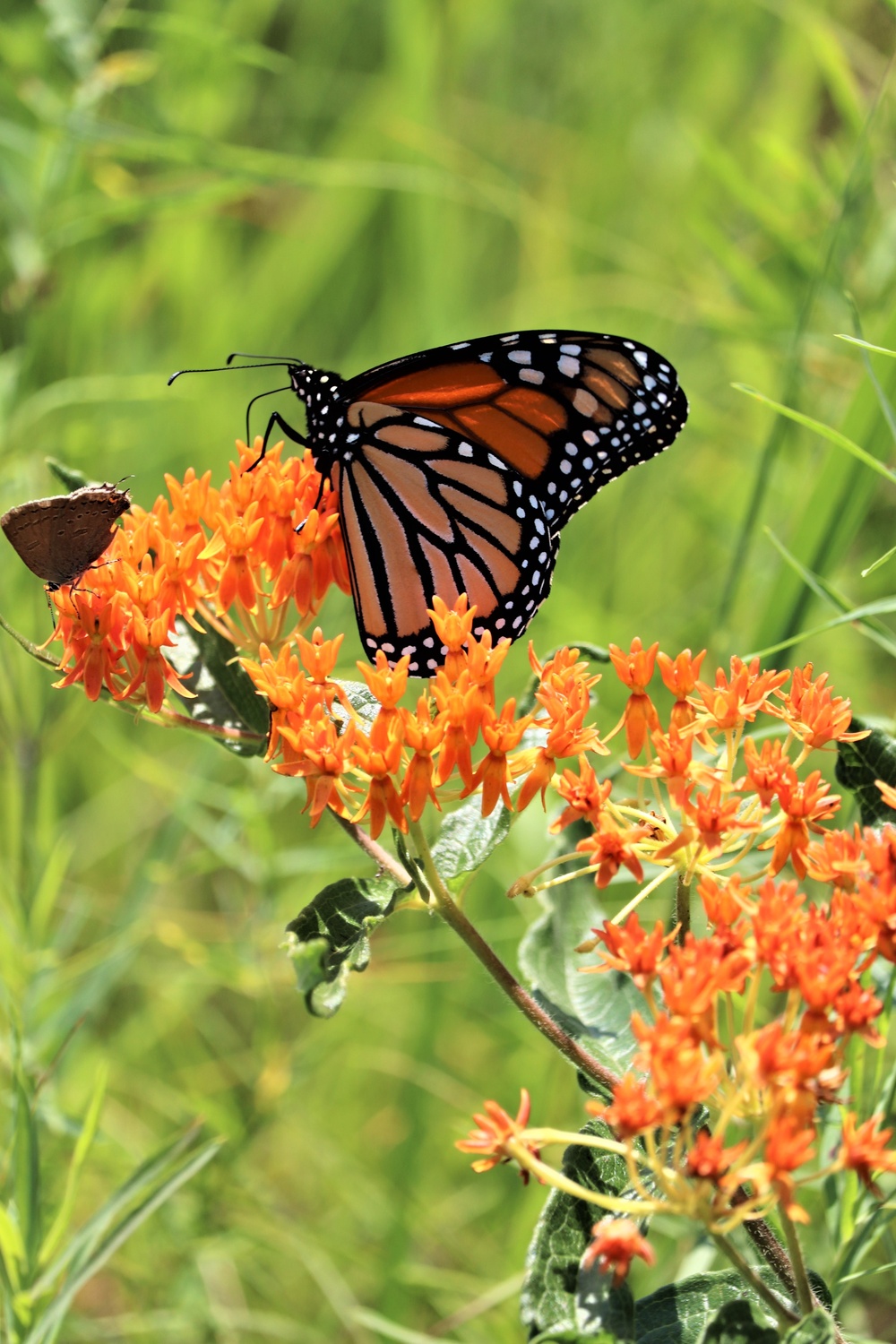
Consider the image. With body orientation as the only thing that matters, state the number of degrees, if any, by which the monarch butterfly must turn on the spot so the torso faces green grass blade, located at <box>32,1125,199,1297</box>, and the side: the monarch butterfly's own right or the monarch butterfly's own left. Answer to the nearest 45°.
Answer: approximately 90° to the monarch butterfly's own left

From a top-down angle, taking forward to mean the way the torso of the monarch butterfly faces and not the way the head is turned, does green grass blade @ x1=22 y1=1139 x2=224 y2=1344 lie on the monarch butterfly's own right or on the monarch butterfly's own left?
on the monarch butterfly's own left

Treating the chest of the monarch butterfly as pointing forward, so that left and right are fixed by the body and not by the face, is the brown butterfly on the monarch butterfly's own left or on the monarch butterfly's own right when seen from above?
on the monarch butterfly's own left

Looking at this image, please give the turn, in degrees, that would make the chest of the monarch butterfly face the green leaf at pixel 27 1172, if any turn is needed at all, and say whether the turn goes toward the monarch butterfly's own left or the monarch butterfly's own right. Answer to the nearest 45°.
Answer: approximately 90° to the monarch butterfly's own left

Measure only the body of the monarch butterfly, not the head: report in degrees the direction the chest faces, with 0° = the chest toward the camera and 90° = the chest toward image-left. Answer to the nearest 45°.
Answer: approximately 90°
